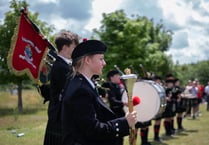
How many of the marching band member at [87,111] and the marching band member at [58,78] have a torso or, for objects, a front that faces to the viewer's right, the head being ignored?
2

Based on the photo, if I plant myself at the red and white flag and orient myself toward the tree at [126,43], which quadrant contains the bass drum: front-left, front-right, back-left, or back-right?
front-right

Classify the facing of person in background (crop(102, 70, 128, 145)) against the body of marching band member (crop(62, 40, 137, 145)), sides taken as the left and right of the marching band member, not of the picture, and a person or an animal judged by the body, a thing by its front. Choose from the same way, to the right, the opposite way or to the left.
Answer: the same way

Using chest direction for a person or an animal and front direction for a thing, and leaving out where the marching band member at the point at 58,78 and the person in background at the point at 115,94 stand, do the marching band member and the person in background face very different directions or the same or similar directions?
same or similar directions

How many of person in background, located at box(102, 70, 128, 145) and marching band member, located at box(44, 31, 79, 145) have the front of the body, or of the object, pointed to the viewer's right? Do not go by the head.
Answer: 2

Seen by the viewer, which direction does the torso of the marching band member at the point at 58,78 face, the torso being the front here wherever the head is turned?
to the viewer's right

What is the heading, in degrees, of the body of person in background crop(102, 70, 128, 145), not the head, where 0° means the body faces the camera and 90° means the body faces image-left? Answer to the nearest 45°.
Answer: approximately 270°

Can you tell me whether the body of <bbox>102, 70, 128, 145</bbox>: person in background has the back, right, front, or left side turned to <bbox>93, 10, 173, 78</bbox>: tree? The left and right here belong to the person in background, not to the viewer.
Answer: left

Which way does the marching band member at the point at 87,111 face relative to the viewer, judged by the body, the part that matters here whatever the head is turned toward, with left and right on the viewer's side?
facing to the right of the viewer

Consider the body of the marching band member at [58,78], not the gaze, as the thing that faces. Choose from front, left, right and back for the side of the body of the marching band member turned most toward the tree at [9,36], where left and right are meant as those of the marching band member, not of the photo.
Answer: left

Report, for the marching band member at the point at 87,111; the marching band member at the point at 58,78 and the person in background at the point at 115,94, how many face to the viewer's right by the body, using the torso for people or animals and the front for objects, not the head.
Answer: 3

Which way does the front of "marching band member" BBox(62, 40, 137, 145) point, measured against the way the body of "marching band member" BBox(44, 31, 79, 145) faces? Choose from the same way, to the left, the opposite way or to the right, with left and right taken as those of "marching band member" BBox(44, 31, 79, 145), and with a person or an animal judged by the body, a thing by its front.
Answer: the same way

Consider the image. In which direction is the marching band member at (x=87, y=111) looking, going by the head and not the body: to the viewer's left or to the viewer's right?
to the viewer's right

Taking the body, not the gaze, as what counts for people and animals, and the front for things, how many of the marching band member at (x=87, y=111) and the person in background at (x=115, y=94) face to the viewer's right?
2
